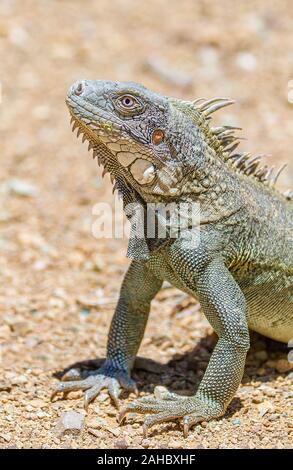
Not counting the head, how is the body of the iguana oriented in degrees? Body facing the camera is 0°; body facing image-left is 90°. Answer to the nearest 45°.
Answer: approximately 45°
